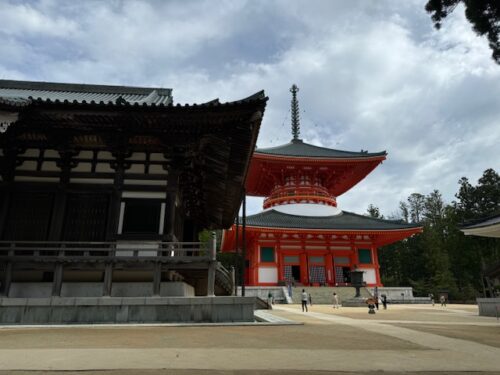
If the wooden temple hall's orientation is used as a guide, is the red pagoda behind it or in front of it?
behind

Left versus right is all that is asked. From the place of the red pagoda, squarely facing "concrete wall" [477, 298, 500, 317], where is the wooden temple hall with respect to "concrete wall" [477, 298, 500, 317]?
right

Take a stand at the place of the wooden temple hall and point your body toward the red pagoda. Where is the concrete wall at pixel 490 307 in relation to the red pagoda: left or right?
right

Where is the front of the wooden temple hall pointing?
toward the camera

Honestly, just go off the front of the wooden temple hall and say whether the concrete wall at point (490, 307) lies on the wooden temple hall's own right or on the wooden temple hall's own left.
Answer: on the wooden temple hall's own left
